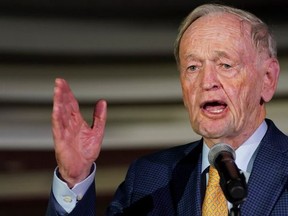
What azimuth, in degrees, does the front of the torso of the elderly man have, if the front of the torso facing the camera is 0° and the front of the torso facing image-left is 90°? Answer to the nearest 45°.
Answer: approximately 45°

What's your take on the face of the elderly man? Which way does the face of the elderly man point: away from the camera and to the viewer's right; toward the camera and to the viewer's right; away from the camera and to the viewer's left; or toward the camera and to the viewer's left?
toward the camera and to the viewer's left
